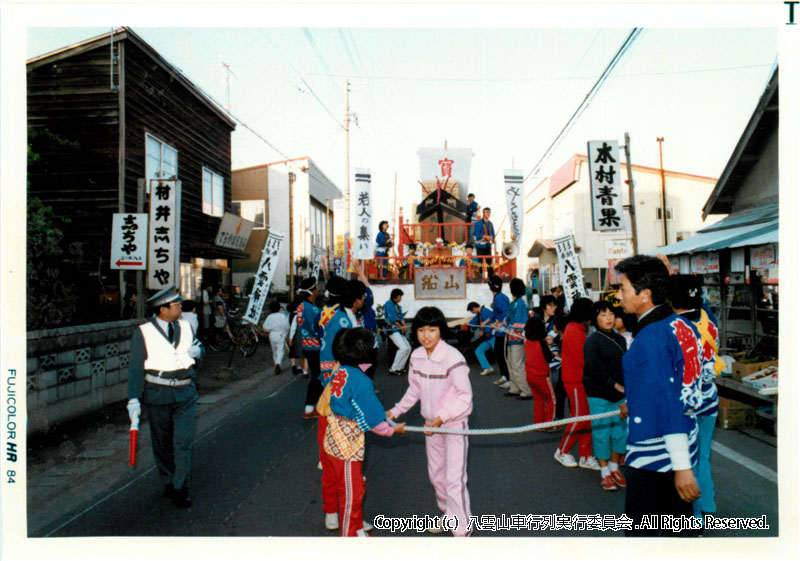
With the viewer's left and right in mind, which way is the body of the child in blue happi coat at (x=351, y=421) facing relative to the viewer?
facing away from the viewer and to the right of the viewer

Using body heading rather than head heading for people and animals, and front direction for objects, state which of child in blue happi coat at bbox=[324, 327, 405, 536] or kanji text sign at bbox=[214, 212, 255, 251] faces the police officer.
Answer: the kanji text sign

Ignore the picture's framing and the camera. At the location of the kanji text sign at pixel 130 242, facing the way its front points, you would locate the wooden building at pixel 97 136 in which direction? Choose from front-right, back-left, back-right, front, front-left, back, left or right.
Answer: back

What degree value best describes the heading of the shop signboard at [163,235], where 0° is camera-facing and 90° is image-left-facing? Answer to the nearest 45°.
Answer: approximately 0°

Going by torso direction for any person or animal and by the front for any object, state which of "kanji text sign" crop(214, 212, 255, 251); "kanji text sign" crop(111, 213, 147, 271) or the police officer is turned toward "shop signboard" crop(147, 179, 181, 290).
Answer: "kanji text sign" crop(214, 212, 255, 251)

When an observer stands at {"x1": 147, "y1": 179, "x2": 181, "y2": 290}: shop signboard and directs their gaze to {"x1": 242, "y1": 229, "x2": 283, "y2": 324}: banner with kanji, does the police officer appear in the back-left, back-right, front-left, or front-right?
back-right

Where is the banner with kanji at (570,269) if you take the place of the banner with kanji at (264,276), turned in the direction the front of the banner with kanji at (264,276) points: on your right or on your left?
on your left

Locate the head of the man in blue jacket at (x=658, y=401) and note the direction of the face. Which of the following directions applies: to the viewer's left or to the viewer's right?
to the viewer's left

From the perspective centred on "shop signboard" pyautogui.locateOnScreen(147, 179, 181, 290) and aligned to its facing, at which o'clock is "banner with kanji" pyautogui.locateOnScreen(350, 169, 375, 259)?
The banner with kanji is roughly at 8 o'clock from the shop signboard.

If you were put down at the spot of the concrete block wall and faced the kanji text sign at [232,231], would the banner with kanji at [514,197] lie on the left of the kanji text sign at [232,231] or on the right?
right
